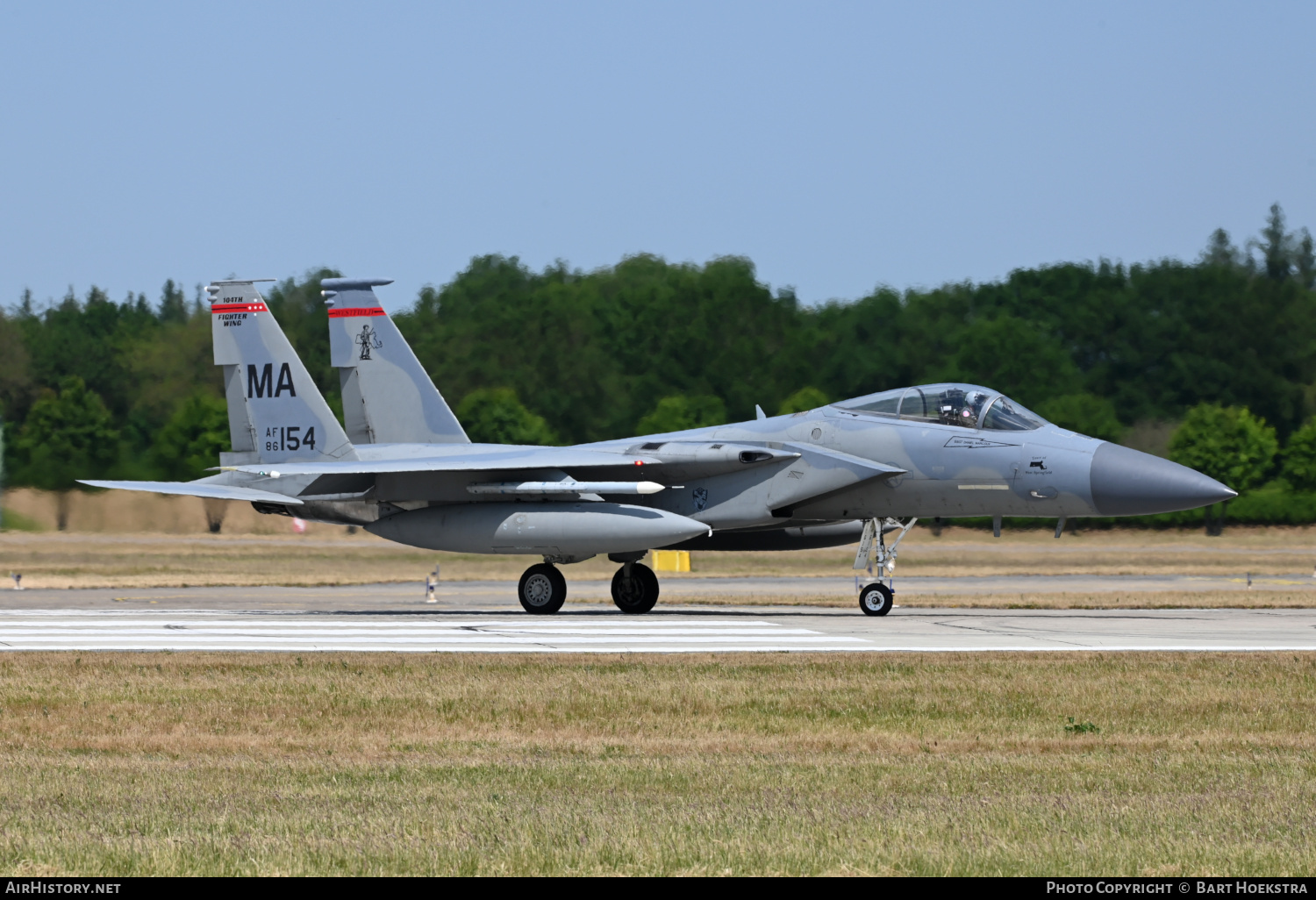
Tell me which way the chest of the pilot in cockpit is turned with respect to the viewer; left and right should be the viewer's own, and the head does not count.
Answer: facing to the right of the viewer

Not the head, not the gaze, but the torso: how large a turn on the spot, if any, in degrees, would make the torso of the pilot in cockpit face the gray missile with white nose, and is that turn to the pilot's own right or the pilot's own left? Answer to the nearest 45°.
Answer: approximately 180°

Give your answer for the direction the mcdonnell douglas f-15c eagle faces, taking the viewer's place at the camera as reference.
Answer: facing the viewer and to the right of the viewer

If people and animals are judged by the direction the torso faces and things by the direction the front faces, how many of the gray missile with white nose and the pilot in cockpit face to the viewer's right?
2

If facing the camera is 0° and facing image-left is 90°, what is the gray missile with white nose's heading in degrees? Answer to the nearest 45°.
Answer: approximately 270°

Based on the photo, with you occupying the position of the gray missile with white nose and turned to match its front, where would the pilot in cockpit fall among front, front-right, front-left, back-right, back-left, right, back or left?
front
